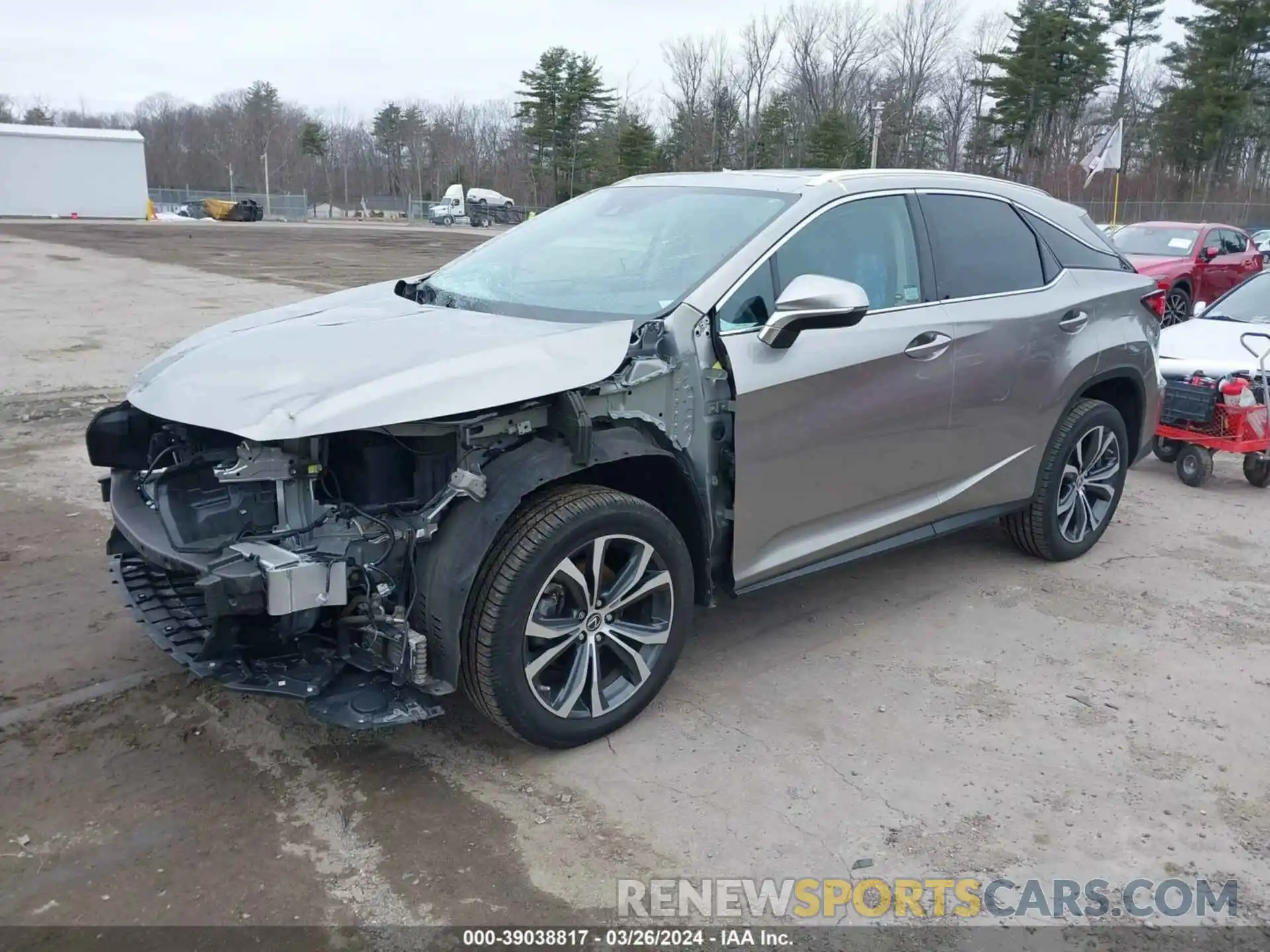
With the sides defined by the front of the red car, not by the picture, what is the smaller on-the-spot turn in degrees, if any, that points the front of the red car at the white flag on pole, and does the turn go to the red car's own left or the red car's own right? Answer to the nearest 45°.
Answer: approximately 135° to the red car's own right

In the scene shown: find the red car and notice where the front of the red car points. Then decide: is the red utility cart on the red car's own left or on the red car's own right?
on the red car's own left

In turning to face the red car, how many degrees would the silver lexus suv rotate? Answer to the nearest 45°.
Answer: approximately 180°

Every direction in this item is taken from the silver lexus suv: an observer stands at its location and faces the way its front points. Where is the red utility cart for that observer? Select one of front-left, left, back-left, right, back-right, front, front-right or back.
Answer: back

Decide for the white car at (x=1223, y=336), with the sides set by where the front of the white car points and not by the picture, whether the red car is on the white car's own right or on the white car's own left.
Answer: on the white car's own right

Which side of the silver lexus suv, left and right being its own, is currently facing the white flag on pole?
back

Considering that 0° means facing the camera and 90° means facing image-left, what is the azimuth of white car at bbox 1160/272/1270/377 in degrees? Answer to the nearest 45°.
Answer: approximately 45°

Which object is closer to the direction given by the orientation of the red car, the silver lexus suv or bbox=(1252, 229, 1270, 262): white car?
the silver lexus suv

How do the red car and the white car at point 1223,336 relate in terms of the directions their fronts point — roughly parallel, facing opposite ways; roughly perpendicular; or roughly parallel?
roughly parallel

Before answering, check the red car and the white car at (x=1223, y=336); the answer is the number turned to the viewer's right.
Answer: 0

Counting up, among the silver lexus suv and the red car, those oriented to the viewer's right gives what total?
0

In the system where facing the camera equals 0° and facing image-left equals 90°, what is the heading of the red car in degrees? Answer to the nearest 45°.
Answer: approximately 45°

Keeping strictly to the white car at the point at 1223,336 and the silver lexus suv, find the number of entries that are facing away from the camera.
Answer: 0

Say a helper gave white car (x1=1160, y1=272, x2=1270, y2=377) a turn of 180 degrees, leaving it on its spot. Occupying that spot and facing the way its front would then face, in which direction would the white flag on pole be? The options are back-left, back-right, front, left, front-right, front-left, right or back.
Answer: front-left

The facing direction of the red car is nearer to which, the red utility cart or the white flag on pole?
the red utility cart

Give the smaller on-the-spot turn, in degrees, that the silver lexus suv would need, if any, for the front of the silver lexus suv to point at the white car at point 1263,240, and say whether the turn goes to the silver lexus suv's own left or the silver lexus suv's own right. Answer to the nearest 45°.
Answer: approximately 180°
